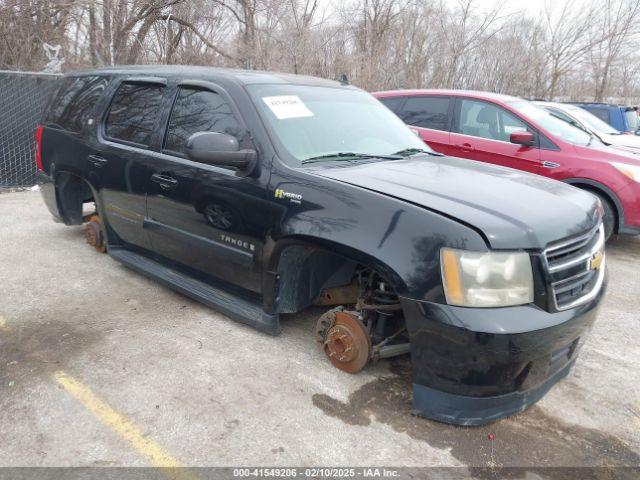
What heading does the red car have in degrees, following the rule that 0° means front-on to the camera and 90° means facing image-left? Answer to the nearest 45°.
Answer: approximately 315°

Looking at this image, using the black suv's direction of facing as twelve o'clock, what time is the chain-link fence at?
The chain-link fence is roughly at 6 o'clock from the black suv.

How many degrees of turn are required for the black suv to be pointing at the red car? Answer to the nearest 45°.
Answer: approximately 90° to its left

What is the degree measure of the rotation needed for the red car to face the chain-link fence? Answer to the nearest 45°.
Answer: approximately 135° to its right

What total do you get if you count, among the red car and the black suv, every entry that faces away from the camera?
0

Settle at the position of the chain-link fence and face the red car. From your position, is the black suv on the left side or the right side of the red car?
right

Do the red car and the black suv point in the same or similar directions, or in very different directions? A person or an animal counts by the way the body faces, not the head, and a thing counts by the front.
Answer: same or similar directions

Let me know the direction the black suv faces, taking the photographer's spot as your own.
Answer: facing the viewer and to the right of the viewer

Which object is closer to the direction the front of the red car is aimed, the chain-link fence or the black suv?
the black suv
